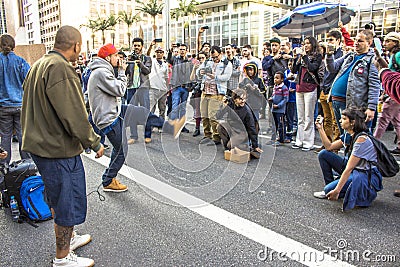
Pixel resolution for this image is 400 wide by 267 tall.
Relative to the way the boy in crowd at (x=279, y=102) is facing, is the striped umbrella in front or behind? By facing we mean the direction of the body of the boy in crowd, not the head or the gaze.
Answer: behind

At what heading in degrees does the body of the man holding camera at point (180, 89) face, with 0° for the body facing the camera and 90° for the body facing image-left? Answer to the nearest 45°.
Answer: approximately 0°

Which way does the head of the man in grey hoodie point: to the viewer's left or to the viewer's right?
to the viewer's right

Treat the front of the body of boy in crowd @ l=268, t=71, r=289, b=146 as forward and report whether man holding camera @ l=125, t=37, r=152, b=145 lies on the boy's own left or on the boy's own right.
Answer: on the boy's own right

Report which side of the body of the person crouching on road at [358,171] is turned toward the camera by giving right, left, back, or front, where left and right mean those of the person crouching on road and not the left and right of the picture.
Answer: left

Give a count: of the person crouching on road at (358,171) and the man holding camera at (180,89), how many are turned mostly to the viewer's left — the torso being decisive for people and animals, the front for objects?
1

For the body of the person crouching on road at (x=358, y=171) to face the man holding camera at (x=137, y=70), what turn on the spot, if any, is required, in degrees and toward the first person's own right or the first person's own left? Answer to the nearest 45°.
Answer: approximately 45° to the first person's own right

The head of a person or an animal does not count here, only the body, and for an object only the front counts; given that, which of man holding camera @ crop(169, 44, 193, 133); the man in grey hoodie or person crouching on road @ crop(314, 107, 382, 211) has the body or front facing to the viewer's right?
the man in grey hoodie

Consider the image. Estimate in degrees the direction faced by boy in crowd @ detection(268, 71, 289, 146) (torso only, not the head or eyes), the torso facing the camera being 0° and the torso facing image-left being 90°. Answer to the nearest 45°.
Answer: approximately 45°

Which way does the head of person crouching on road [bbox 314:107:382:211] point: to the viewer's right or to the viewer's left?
to the viewer's left

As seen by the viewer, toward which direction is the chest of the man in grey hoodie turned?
to the viewer's right
